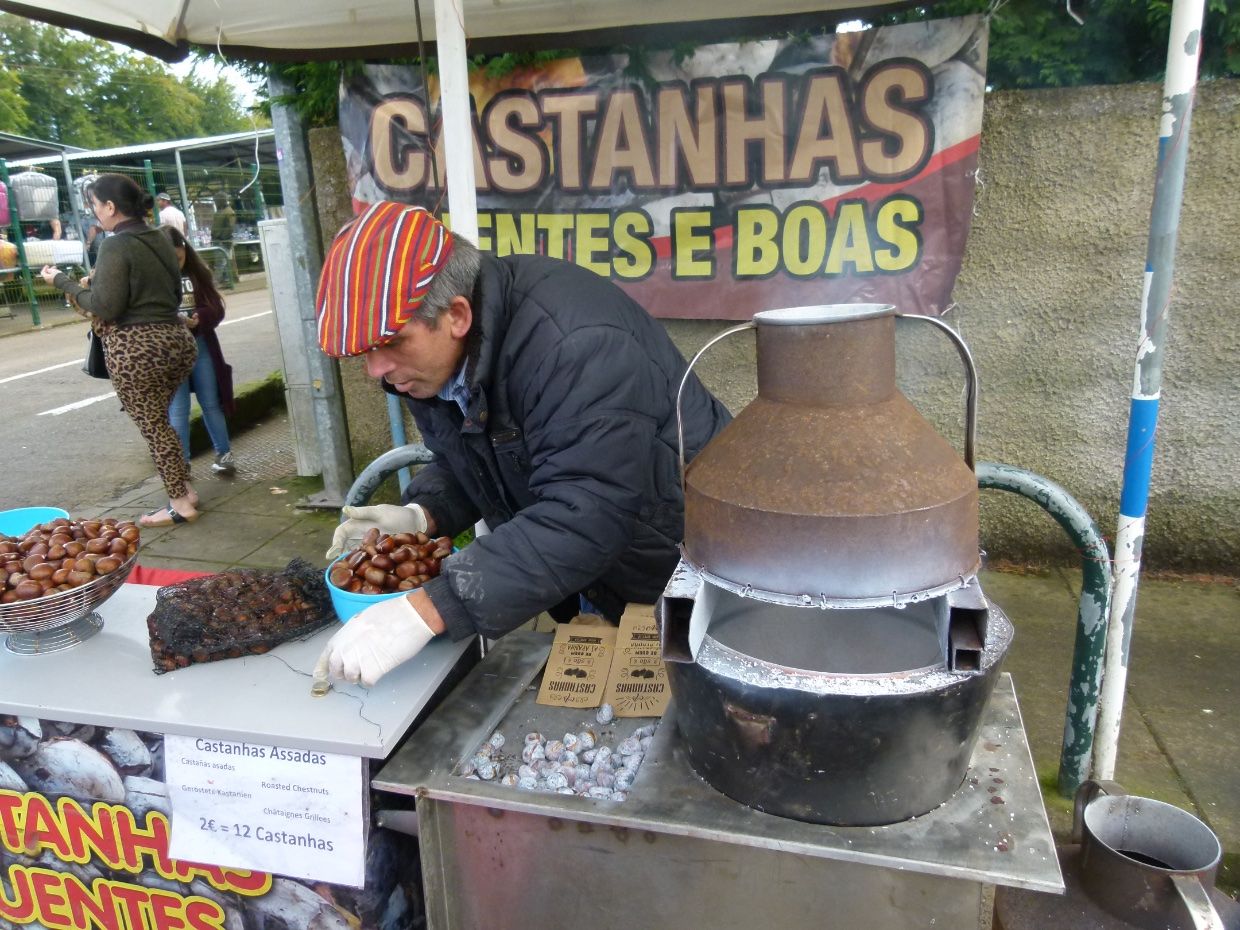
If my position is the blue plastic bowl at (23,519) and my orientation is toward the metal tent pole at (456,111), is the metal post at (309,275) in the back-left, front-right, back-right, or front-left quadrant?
front-left

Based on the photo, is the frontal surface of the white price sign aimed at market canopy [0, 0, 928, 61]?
no

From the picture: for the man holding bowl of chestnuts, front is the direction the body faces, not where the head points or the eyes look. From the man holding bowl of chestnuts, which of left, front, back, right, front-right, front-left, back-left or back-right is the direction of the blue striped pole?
back-left

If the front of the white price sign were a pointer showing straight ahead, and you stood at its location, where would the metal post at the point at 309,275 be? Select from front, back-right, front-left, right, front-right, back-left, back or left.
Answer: back

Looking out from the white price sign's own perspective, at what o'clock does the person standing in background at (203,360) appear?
The person standing in background is roughly at 6 o'clock from the white price sign.

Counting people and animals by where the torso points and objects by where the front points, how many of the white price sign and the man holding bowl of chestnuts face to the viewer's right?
0

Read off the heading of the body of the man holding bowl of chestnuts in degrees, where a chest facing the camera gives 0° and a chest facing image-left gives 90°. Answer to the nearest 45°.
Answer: approximately 45°

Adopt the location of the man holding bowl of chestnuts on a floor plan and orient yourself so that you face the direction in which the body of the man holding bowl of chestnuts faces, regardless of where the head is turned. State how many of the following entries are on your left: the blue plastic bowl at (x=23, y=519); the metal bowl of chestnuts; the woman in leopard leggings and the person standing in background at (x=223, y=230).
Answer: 0

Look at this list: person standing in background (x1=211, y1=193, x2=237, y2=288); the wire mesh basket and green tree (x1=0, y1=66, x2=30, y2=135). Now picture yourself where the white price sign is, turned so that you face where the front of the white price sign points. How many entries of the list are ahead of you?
0

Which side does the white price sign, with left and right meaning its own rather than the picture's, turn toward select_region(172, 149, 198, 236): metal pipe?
back

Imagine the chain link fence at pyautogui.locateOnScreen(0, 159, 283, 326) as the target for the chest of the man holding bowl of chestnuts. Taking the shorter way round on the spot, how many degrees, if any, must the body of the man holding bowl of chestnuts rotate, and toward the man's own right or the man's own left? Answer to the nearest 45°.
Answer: approximately 90° to the man's own right

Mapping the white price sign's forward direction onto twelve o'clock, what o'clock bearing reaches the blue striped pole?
The blue striped pole is roughly at 9 o'clock from the white price sign.

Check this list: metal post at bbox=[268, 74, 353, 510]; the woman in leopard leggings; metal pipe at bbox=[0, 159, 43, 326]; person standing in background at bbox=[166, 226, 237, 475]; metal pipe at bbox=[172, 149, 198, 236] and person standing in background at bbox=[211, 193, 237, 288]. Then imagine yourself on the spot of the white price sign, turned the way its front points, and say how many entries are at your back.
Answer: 6

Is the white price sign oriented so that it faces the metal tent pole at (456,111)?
no

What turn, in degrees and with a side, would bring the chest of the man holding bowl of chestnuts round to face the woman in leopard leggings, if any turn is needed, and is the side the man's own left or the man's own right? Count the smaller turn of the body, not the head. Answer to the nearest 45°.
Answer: approximately 90° to the man's own right

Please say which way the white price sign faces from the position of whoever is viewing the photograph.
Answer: facing the viewer

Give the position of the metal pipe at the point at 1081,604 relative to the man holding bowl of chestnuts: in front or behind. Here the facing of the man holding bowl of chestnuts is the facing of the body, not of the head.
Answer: behind
